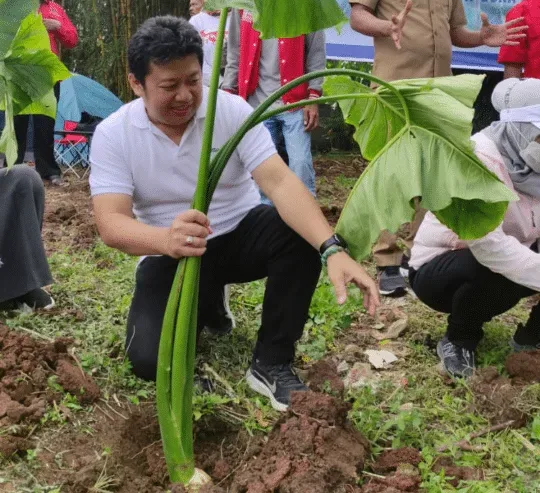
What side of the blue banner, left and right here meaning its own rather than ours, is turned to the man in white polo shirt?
front

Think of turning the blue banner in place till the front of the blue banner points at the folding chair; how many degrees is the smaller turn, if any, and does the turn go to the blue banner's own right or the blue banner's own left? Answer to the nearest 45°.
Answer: approximately 90° to the blue banner's own right

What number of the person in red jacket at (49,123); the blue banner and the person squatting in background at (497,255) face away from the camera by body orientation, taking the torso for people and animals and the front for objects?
0

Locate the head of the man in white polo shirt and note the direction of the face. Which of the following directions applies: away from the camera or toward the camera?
toward the camera

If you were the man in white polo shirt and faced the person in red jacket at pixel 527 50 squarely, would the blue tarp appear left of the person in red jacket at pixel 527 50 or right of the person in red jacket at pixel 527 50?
left

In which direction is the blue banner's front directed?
toward the camera

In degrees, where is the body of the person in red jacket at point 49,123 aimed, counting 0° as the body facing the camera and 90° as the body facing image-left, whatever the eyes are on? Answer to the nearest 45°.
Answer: approximately 315°
